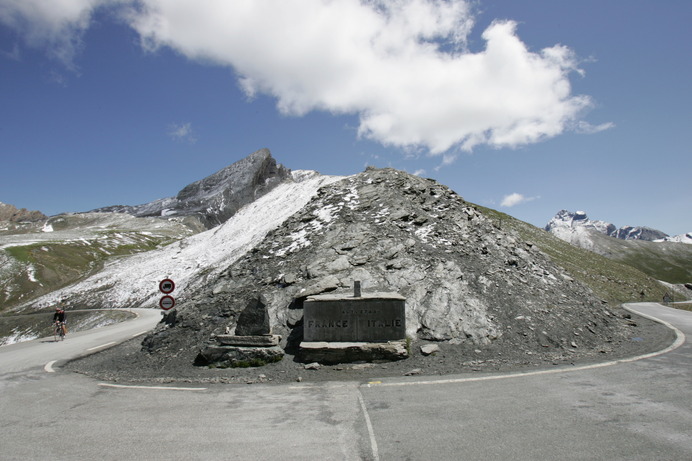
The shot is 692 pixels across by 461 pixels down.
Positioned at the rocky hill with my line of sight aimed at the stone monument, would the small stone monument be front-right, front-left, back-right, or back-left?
front-right

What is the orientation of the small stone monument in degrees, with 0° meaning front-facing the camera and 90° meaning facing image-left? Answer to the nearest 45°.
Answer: approximately 0°

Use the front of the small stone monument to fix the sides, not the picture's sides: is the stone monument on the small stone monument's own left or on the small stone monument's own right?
on the small stone monument's own left
